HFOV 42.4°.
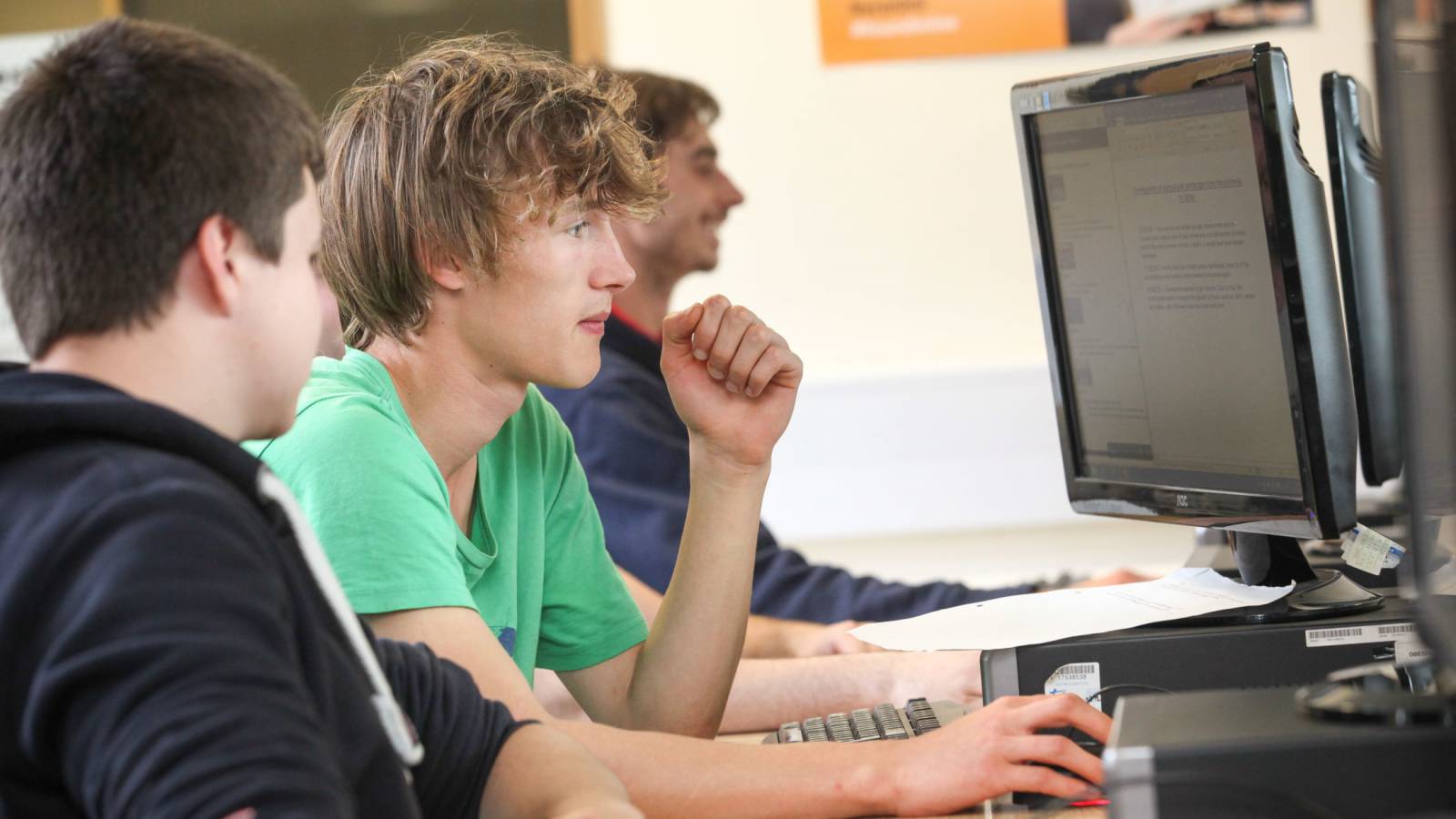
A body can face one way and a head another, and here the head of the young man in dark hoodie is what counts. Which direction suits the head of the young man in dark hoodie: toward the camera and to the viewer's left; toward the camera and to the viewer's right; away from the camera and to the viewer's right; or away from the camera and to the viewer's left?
away from the camera and to the viewer's right

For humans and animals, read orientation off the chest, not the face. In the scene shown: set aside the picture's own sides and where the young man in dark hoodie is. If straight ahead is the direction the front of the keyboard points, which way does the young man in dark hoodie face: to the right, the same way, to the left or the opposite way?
the opposite way

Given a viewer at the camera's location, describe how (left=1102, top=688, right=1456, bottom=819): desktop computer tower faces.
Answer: facing to the left of the viewer

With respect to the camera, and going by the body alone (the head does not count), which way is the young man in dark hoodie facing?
to the viewer's right

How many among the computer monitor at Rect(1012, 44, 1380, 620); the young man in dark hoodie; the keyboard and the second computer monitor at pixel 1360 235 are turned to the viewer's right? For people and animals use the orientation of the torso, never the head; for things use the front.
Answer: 1

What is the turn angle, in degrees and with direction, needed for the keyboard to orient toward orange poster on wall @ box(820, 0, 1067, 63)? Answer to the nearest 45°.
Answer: approximately 90° to its right

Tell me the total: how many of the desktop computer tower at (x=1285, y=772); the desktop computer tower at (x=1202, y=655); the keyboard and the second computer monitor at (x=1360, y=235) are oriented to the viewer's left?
4

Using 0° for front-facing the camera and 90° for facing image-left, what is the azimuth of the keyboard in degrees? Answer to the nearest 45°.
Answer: approximately 90°

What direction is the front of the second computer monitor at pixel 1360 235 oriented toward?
to the viewer's left

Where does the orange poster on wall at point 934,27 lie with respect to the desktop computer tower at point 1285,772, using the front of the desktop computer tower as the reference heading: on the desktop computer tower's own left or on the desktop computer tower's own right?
on the desktop computer tower's own right

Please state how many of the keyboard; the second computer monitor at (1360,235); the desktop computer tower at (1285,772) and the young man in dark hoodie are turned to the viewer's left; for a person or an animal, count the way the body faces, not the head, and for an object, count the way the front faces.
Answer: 3

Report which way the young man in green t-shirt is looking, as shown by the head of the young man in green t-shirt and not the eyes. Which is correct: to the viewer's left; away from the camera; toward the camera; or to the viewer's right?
to the viewer's right

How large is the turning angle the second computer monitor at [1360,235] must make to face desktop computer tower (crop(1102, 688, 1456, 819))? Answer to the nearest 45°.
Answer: approximately 90° to its left

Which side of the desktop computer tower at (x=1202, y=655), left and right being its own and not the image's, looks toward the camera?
left

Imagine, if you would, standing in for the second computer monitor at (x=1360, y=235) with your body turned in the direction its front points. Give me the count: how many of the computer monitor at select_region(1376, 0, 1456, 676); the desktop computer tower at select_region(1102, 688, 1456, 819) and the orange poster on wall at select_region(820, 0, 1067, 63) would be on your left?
2

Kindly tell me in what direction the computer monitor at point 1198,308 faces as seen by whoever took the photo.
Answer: facing the viewer and to the left of the viewer

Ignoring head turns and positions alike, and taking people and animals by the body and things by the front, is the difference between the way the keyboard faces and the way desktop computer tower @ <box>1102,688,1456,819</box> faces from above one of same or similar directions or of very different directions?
same or similar directions
